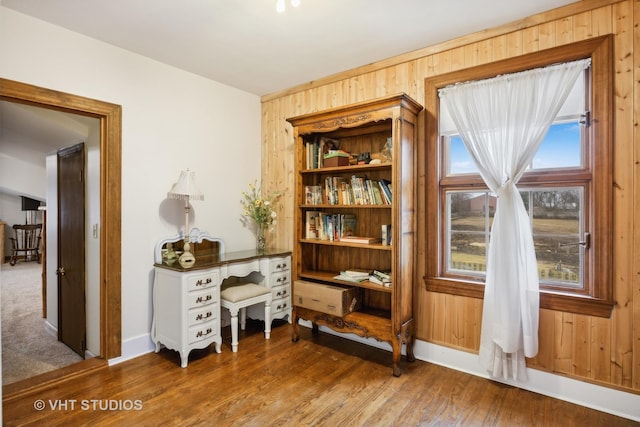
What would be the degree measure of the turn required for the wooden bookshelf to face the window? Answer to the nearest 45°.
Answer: approximately 135° to its left

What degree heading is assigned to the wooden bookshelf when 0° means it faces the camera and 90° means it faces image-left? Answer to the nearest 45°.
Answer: approximately 45°

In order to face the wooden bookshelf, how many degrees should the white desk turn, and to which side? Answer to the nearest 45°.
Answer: approximately 45° to its left

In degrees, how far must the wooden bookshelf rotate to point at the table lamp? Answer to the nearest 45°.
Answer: approximately 45° to its right

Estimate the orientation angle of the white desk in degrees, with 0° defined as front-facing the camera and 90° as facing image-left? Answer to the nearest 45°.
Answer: approximately 315°

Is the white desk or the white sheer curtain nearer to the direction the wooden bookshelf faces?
the white desk

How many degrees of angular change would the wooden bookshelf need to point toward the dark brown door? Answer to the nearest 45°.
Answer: approximately 45° to its right
